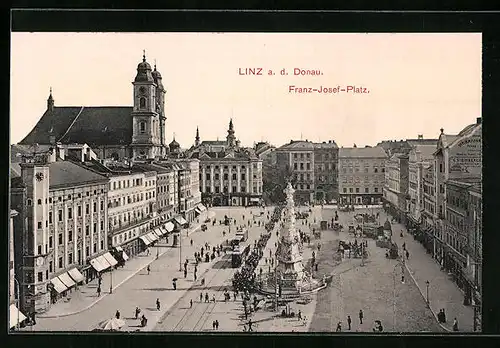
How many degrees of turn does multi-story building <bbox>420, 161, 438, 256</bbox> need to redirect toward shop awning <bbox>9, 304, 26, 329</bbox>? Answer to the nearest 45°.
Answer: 0° — it already faces it

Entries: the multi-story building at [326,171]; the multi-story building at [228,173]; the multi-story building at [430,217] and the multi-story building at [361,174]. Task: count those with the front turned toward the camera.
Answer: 3

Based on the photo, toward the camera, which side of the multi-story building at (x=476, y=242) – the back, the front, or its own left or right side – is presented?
left

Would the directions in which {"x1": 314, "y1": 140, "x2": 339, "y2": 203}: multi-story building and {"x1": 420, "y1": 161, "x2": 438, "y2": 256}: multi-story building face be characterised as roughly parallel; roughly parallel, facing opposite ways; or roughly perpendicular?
roughly perpendicular

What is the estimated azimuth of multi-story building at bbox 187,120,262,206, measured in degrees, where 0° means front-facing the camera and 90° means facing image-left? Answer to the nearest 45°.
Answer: approximately 0°

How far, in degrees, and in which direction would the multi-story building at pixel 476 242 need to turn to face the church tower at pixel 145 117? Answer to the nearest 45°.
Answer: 0° — it already faces it

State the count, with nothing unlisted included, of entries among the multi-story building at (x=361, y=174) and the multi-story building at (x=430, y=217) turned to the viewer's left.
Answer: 1

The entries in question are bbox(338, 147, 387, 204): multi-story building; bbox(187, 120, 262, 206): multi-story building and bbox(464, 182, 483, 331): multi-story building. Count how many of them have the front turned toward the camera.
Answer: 2

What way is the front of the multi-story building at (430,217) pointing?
to the viewer's left

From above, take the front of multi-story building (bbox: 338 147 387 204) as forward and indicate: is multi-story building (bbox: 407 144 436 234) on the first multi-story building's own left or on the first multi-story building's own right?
on the first multi-story building's own left
